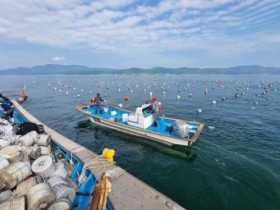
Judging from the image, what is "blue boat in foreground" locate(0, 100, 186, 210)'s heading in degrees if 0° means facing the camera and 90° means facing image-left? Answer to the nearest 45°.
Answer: approximately 135°

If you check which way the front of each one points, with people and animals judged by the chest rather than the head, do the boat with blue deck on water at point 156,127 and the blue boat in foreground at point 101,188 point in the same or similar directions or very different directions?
same or similar directions

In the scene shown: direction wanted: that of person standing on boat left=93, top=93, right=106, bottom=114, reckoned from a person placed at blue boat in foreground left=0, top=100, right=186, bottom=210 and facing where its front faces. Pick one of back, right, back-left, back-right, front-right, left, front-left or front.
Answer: front-right

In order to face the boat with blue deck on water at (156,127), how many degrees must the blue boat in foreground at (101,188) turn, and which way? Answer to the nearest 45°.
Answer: approximately 90° to its right

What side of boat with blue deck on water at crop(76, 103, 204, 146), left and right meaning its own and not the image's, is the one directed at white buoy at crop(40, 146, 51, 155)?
left

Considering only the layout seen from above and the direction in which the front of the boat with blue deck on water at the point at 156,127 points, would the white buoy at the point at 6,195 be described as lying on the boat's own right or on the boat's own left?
on the boat's own left
